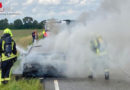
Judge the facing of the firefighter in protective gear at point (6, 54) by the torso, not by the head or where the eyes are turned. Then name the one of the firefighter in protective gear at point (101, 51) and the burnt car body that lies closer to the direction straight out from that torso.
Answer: the burnt car body

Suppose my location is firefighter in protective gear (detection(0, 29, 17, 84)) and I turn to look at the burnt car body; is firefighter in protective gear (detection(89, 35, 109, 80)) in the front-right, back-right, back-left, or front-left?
front-right
